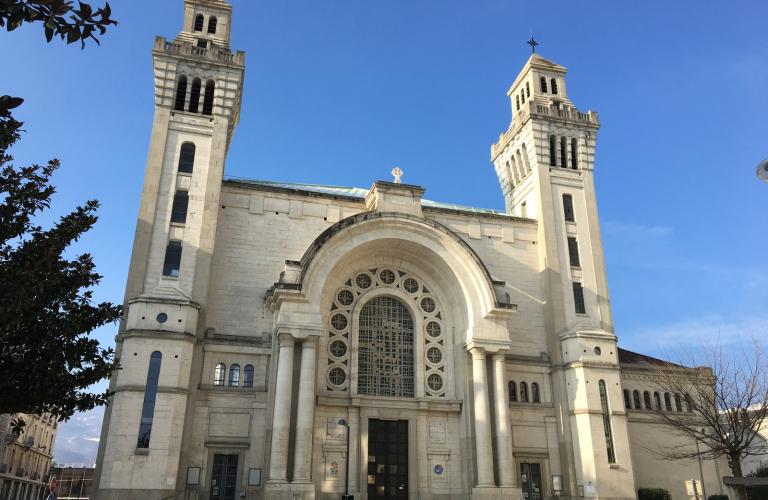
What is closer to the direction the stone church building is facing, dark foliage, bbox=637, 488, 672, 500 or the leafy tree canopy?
the leafy tree canopy

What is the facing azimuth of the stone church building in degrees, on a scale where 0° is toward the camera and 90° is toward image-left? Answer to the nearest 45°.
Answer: approximately 0°

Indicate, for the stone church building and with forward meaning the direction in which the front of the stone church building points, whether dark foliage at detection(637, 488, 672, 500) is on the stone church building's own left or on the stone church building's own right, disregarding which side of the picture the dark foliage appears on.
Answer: on the stone church building's own left

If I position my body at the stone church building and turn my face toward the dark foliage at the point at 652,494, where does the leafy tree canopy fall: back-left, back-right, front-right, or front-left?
back-right
